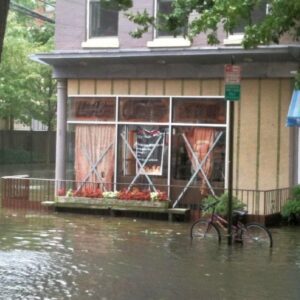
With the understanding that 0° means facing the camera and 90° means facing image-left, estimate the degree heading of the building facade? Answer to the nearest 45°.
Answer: approximately 0°

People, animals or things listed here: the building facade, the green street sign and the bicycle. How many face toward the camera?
2

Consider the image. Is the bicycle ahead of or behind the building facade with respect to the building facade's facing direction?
ahead

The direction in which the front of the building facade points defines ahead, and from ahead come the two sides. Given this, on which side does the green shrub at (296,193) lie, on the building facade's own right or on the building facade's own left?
on the building facade's own left

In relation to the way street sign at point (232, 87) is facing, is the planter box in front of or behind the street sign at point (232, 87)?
behind

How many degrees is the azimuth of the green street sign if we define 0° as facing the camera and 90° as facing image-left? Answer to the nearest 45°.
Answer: approximately 0°

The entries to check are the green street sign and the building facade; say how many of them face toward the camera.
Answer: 2
